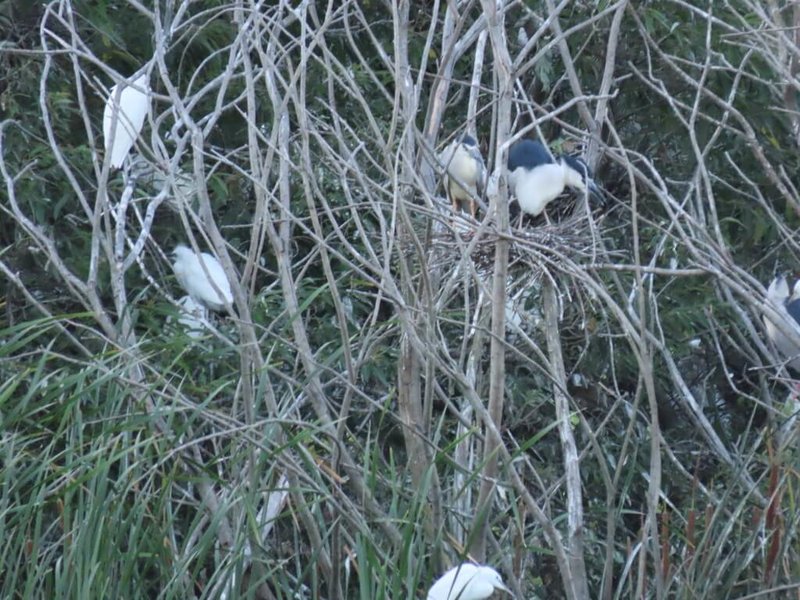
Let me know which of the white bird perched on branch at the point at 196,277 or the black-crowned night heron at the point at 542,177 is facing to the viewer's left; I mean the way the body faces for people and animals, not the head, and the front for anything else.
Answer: the white bird perched on branch

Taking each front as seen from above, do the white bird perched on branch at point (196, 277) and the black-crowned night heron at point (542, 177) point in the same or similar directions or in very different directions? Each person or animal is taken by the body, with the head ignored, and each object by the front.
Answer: very different directions

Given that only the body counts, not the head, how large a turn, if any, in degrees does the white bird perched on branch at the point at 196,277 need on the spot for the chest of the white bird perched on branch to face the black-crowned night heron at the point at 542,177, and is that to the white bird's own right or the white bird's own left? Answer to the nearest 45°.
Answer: approximately 135° to the white bird's own left

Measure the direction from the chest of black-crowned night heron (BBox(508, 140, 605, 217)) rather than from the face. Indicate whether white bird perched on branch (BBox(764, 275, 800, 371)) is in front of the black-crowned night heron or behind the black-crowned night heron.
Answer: in front

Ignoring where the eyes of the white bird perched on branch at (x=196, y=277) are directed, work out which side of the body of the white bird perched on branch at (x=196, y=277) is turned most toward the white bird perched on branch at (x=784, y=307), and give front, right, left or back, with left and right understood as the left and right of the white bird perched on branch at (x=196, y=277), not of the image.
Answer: back

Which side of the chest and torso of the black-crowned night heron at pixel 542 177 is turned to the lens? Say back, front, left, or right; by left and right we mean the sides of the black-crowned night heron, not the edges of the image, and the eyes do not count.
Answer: right

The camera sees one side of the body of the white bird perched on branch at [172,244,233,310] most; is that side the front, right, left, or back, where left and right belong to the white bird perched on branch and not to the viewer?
left

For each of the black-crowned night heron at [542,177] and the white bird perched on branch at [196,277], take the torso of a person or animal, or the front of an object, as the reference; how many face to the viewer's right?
1

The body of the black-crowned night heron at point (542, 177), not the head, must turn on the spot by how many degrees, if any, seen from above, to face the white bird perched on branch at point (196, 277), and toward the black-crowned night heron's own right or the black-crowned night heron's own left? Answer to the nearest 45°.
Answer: approximately 180°
